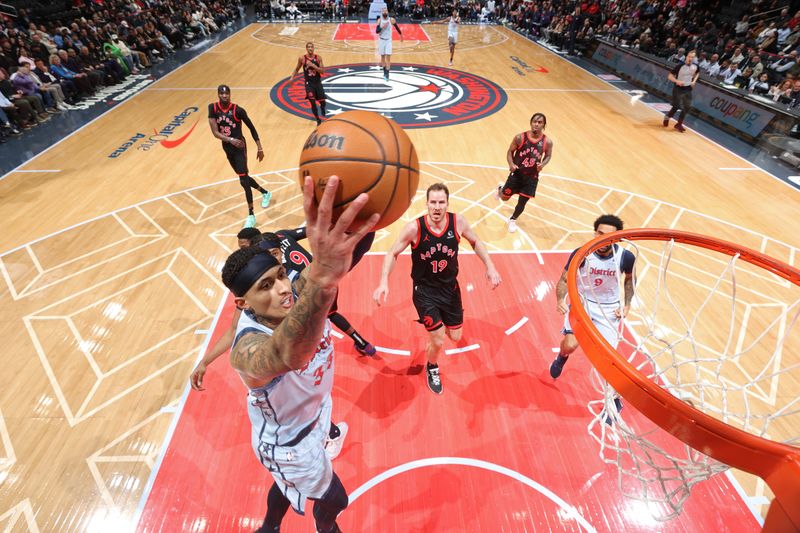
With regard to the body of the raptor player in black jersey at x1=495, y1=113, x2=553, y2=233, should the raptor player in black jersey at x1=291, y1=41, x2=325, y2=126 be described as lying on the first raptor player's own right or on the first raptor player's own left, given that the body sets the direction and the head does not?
on the first raptor player's own right

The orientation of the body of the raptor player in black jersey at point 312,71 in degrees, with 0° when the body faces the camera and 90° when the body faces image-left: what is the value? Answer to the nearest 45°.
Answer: approximately 0°

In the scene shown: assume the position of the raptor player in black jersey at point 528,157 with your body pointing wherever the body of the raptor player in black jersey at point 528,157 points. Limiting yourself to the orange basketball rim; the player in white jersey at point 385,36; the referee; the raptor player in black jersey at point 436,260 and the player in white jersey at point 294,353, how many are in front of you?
3

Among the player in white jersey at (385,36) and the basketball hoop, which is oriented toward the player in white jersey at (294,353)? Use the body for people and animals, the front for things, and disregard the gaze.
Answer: the player in white jersey at (385,36)

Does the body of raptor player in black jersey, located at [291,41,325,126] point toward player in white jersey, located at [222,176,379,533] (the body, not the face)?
yes

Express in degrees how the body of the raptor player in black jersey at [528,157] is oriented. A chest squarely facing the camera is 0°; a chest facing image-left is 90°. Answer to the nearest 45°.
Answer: approximately 0°

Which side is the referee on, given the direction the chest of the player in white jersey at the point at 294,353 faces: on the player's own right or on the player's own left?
on the player's own left

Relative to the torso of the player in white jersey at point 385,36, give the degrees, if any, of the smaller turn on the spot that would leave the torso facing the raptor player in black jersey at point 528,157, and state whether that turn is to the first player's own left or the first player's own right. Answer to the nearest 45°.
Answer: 0° — they already face them

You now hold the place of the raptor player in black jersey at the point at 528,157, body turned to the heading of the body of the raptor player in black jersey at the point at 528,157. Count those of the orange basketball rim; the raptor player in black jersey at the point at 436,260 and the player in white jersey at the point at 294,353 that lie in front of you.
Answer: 3

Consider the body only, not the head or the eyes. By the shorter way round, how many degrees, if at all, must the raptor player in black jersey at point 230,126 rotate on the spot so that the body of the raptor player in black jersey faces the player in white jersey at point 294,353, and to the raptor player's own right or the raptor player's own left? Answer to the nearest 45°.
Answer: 0° — they already face them

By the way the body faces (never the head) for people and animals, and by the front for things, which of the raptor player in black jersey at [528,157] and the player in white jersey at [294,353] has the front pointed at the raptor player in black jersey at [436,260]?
the raptor player in black jersey at [528,157]

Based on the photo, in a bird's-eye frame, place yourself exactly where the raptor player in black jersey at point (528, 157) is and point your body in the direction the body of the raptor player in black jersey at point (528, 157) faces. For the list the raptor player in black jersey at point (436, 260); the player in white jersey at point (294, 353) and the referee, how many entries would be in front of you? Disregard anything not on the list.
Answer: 2

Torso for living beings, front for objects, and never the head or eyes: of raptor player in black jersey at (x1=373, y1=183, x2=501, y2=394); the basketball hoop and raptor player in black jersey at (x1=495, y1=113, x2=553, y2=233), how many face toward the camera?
2

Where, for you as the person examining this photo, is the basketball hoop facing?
facing away from the viewer and to the left of the viewer
